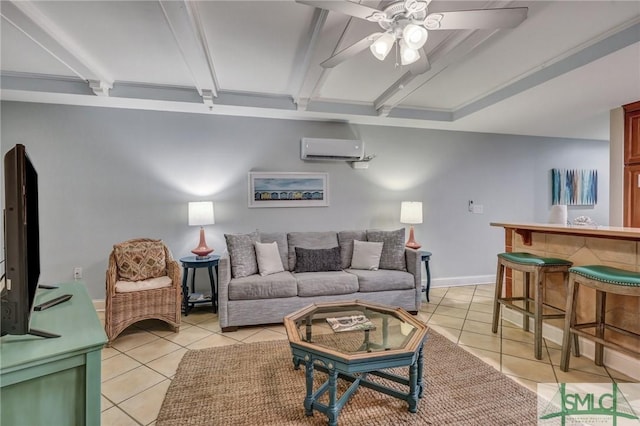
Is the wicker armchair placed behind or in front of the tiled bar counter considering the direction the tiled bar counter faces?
in front

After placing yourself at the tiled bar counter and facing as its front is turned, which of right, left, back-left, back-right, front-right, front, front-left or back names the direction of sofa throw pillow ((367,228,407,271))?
front-right

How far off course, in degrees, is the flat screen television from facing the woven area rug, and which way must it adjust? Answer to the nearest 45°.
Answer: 0° — it already faces it

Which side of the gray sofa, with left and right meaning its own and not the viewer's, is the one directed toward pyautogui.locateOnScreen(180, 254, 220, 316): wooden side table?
right

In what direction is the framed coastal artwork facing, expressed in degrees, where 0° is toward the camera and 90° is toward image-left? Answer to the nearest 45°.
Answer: approximately 0°

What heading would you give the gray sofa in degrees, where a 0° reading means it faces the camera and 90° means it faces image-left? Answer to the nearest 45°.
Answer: approximately 0°

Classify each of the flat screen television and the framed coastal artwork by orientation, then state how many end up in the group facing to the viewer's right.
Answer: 1

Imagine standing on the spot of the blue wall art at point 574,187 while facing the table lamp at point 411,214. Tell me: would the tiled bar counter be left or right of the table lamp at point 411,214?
left

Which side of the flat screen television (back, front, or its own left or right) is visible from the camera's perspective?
right
